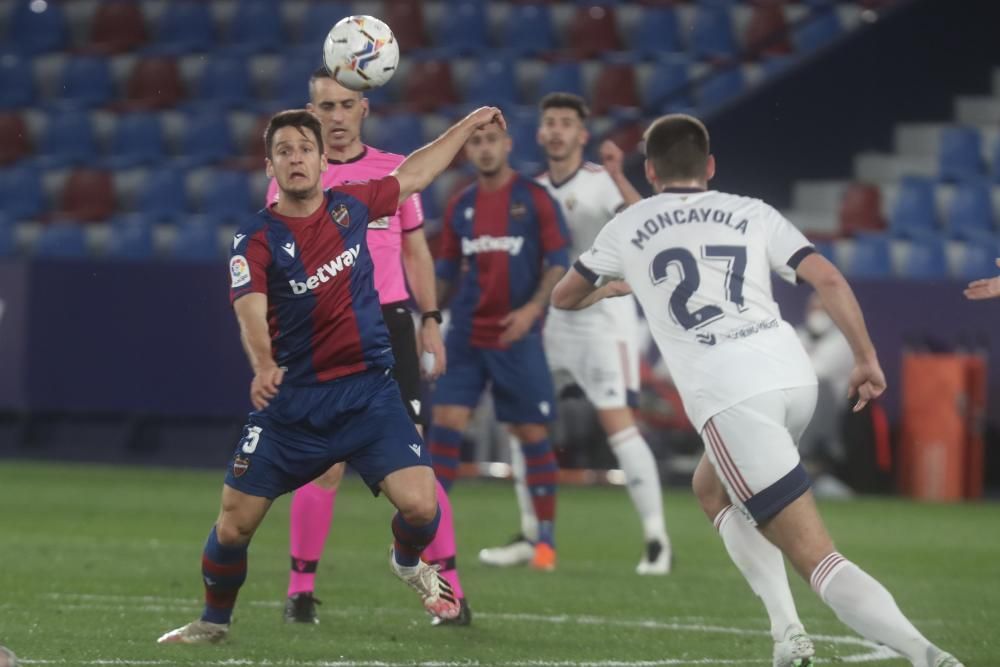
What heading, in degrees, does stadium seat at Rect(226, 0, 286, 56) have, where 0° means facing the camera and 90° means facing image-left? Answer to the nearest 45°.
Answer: approximately 0°

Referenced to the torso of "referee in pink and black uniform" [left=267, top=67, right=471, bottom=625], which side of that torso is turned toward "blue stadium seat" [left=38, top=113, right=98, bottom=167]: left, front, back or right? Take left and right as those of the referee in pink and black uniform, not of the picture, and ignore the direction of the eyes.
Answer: back

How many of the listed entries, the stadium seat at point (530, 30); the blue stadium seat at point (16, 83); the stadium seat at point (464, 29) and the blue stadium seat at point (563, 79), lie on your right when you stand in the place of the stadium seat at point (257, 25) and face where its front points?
1

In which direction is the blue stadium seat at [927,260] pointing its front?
toward the camera

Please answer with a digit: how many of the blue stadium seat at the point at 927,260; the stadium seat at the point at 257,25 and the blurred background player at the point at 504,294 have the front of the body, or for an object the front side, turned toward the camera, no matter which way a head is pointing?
3

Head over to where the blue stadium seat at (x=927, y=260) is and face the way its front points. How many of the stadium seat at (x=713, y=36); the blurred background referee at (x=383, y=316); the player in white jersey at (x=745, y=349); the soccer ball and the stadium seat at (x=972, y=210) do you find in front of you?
3

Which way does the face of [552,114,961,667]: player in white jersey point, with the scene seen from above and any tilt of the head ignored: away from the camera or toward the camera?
away from the camera

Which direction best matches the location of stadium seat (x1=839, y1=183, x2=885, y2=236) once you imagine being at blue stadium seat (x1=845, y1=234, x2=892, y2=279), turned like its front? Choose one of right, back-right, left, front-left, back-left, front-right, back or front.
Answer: back

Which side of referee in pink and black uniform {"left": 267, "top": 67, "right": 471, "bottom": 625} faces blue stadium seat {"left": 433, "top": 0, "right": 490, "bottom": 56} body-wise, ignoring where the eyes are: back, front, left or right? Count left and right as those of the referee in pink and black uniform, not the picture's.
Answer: back
